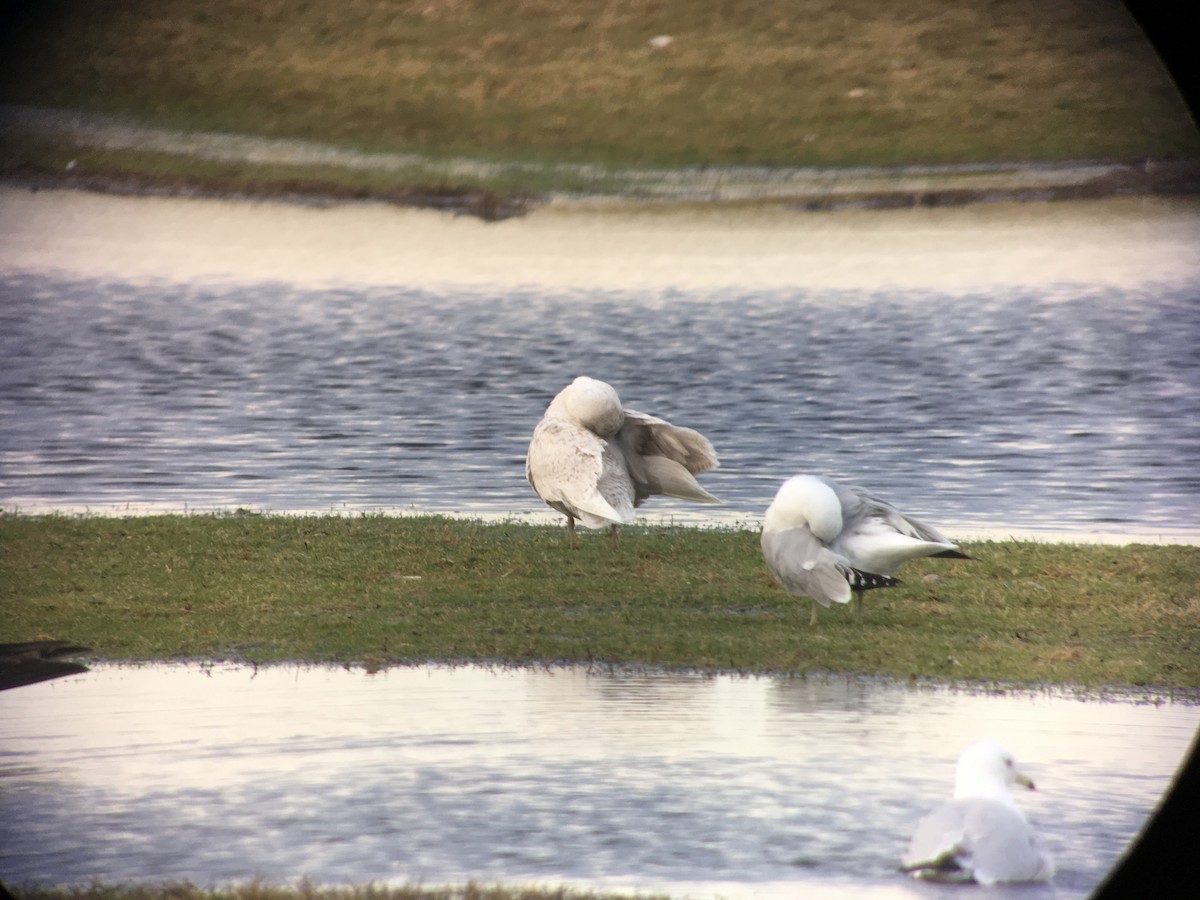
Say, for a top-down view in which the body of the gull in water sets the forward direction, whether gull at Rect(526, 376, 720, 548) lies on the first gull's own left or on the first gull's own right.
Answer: on the first gull's own left

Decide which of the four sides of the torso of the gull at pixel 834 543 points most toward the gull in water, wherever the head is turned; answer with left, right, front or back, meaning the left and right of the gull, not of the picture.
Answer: left

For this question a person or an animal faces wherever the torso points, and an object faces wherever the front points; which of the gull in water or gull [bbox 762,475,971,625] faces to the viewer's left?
the gull

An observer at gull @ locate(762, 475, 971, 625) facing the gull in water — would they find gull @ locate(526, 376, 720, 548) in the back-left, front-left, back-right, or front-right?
back-right

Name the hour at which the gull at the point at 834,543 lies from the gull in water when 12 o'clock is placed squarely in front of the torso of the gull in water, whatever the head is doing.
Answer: The gull is roughly at 10 o'clock from the gull in water.

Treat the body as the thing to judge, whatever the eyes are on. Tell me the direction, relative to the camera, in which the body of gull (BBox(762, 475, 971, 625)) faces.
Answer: to the viewer's left

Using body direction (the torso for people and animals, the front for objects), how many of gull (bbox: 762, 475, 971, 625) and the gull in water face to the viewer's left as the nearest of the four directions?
1

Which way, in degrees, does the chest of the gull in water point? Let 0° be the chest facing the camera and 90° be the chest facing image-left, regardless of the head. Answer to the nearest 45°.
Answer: approximately 225°

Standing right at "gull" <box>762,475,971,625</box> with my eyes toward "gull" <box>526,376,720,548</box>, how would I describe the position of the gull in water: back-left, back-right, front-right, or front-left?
back-left

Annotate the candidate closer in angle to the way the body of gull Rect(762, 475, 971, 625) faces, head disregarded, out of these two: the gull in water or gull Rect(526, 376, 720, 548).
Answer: the gull
